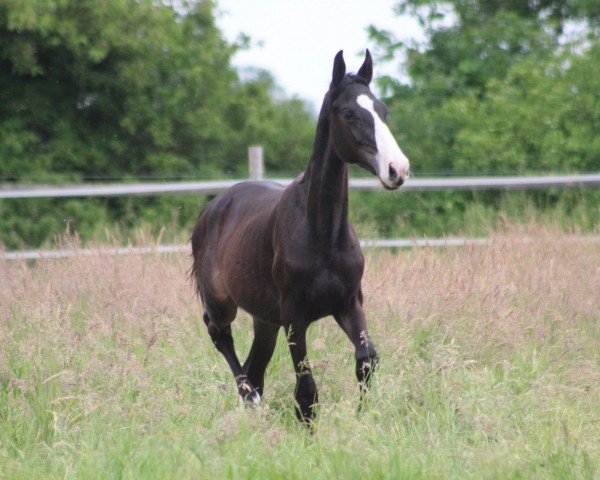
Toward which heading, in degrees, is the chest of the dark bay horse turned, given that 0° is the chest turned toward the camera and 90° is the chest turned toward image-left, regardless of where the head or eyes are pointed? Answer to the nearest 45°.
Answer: approximately 315°
